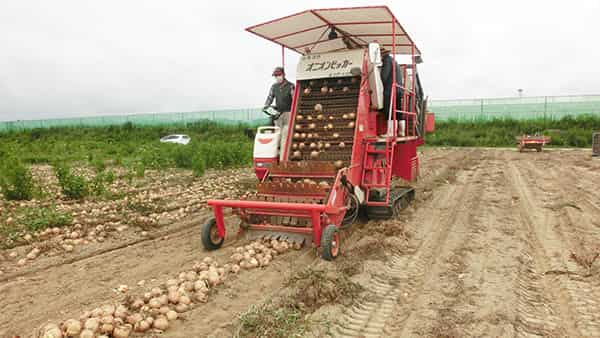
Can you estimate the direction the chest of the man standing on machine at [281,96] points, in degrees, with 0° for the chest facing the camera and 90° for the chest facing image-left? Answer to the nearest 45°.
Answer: approximately 45°

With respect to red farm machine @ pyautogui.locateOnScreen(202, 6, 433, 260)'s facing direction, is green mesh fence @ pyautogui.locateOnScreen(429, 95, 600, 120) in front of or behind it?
behind

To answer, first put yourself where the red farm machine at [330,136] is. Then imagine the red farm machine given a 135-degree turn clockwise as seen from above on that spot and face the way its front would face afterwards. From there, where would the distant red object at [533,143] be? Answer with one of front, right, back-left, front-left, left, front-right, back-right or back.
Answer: front-right

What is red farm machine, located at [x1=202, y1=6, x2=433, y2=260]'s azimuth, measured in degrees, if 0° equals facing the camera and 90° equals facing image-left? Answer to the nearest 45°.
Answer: approximately 45°

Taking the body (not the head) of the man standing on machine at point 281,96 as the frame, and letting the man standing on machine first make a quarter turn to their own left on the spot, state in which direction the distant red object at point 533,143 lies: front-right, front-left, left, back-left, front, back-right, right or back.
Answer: left
